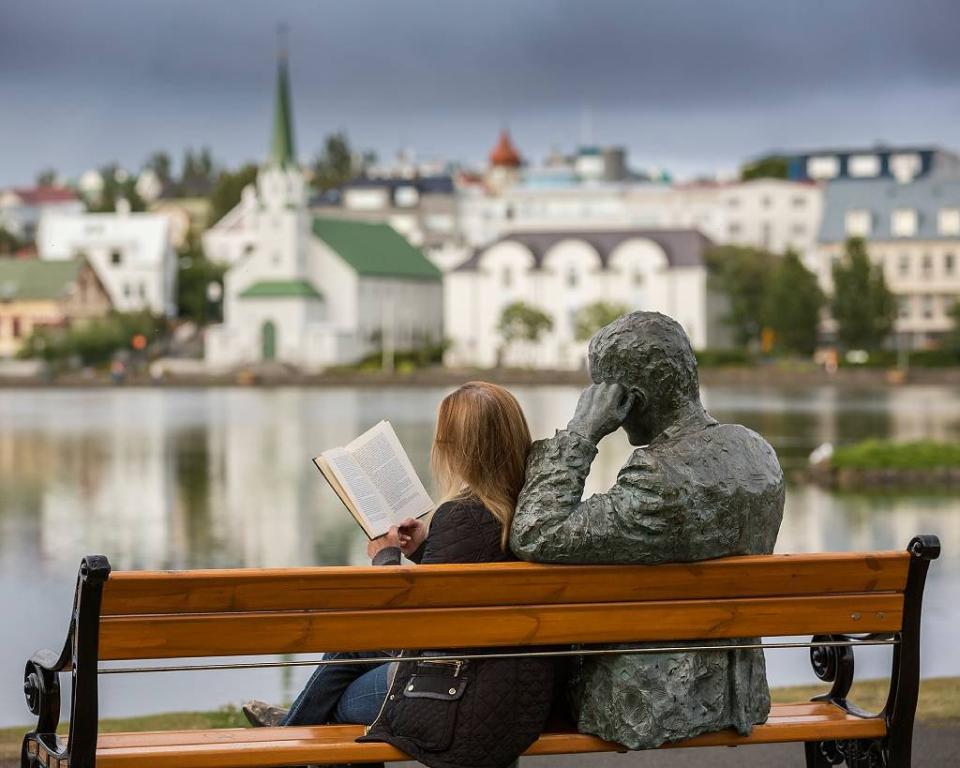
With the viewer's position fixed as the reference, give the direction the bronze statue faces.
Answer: facing away from the viewer and to the left of the viewer

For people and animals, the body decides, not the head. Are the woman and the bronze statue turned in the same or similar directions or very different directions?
same or similar directions

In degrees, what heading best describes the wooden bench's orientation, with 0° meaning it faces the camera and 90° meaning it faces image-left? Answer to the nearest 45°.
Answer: approximately 180°

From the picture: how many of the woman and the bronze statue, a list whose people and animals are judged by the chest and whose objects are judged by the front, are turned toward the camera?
0

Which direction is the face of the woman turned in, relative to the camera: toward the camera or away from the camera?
away from the camera

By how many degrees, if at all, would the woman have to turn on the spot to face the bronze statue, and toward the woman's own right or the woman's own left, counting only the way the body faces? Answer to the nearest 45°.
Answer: approximately 135° to the woman's own right

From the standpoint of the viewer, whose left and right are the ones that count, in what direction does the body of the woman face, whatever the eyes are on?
facing away from the viewer and to the left of the viewer
